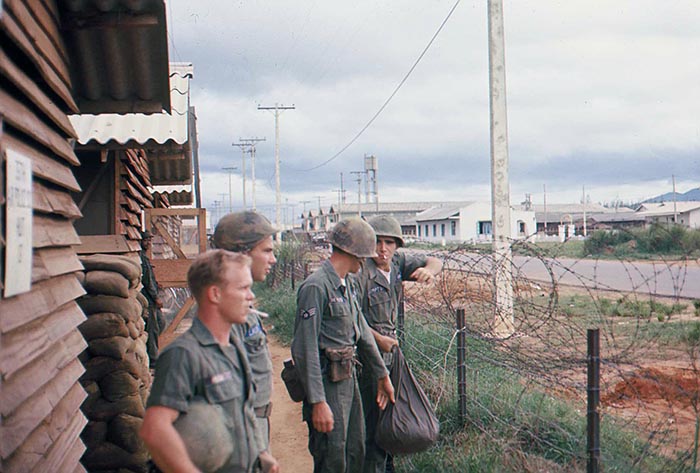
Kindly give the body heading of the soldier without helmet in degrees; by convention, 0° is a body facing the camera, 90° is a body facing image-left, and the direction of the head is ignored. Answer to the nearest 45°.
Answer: approximately 315°

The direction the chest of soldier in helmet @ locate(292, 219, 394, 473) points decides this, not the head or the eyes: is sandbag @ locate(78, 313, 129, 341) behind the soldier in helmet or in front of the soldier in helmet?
behind

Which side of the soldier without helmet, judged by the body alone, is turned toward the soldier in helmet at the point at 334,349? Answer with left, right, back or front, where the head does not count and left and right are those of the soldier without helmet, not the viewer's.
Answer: left

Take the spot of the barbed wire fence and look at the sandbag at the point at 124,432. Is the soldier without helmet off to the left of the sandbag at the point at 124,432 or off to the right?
left

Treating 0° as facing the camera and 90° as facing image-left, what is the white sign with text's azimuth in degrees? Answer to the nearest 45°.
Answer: approximately 315°
